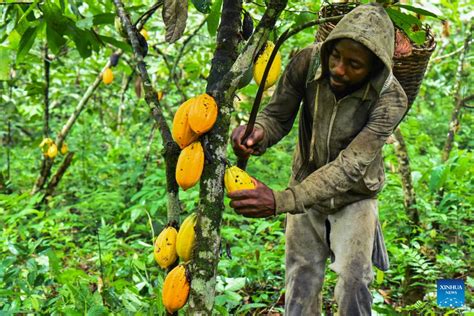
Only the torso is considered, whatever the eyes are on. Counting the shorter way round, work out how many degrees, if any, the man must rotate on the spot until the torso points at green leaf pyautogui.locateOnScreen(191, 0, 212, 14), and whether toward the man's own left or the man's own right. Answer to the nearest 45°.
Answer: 0° — they already face it

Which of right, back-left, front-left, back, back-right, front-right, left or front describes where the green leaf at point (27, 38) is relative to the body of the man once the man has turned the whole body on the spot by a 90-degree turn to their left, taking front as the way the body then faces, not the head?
back-right

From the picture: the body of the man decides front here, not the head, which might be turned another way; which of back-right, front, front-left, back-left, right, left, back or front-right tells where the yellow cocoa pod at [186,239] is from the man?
front

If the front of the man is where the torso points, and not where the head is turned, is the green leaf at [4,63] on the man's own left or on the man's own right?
on the man's own right

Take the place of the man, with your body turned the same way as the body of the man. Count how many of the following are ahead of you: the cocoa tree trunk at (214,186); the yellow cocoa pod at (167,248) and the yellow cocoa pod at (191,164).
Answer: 3

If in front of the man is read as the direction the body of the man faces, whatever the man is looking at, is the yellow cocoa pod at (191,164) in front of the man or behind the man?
in front

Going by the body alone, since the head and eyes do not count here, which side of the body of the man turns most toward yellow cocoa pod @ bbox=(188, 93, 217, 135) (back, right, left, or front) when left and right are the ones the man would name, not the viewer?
front

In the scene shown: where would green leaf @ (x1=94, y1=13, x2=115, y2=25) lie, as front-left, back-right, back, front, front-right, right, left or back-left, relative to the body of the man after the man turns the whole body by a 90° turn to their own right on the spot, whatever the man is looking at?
front-left

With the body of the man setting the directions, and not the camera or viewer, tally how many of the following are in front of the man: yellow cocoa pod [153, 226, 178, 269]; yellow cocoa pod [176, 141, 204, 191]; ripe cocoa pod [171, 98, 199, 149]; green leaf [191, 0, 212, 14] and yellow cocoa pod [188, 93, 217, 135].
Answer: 5

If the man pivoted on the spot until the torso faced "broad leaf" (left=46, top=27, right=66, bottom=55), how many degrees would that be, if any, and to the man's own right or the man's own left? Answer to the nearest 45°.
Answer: approximately 45° to the man's own right

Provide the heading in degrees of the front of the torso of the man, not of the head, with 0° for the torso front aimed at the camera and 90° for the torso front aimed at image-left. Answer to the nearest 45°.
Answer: approximately 45°

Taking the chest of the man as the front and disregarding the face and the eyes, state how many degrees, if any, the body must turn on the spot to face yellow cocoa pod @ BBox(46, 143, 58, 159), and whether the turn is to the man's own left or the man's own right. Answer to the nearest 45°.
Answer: approximately 90° to the man's own right

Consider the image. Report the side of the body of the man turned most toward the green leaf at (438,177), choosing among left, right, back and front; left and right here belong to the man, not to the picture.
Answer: back

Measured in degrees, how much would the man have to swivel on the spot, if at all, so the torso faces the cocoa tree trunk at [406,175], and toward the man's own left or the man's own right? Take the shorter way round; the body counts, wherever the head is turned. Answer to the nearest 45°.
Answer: approximately 135° to the man's own right

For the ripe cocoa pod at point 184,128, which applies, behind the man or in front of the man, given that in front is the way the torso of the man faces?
in front
